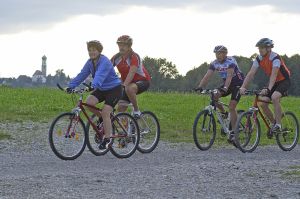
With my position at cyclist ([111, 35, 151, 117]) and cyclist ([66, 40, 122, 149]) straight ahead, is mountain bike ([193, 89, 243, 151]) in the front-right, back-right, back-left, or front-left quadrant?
back-left

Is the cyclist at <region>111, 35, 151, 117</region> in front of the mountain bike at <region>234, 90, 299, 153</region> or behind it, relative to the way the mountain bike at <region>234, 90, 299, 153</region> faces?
in front

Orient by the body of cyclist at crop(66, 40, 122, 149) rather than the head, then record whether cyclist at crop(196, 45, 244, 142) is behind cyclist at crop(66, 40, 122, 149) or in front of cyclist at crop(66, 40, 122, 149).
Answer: behind

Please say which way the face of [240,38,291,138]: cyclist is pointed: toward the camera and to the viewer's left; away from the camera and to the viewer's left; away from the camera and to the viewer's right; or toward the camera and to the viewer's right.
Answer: toward the camera and to the viewer's left

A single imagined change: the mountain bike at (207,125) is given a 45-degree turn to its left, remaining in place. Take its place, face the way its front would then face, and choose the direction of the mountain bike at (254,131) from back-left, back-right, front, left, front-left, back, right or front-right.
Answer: left

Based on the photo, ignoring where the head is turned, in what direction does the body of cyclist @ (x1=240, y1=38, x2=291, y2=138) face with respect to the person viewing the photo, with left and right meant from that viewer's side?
facing the viewer and to the left of the viewer

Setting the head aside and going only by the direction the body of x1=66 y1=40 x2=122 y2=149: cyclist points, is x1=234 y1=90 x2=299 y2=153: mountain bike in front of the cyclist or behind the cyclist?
behind

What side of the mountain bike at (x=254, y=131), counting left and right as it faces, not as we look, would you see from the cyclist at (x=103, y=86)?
front

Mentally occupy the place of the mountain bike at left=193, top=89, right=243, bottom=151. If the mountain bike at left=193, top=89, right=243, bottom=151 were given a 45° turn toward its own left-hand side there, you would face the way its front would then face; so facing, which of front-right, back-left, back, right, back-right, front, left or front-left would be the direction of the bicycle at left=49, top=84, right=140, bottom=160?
front-right

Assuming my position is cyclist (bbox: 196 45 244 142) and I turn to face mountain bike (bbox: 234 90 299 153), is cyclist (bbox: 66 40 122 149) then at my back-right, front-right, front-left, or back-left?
back-right

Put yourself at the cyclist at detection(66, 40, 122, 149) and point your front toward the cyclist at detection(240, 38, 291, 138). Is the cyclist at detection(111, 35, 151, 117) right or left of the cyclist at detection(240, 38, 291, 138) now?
left

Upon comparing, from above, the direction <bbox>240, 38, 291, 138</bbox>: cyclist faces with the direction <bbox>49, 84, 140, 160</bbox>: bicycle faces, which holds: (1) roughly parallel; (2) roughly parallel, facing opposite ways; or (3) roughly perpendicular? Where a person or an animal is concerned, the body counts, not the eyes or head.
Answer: roughly parallel

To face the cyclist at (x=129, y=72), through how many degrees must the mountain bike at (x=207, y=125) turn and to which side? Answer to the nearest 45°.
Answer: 0° — it already faces them

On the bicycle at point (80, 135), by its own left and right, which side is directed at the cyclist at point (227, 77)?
back
